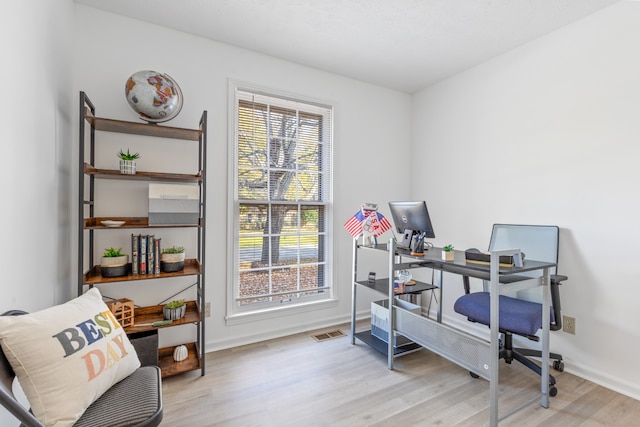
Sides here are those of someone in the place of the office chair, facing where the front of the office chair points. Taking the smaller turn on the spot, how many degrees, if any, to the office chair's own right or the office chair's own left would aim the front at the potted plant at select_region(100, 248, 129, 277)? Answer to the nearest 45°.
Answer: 0° — it already faces it

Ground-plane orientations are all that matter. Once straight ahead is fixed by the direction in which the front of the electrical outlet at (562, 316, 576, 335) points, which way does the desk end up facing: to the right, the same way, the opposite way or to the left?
the opposite way

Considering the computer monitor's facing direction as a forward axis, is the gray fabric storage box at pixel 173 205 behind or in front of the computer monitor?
behind

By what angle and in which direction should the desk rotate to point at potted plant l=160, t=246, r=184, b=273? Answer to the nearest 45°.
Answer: approximately 135° to its left

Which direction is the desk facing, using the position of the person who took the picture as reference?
facing away from the viewer and to the right of the viewer

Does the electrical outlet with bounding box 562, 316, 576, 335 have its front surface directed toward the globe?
yes

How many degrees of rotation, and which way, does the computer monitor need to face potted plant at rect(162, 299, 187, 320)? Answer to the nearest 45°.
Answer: approximately 135° to its left

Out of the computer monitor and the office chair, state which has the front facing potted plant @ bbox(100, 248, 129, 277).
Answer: the office chair

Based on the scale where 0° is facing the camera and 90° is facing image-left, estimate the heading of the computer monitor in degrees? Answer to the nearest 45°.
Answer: approximately 225°

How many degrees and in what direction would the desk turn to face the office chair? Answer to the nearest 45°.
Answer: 0° — it already faces it
